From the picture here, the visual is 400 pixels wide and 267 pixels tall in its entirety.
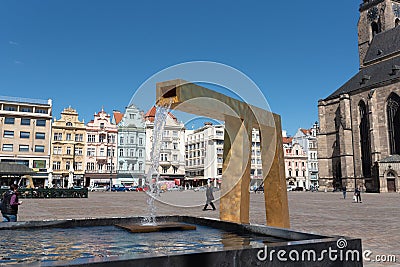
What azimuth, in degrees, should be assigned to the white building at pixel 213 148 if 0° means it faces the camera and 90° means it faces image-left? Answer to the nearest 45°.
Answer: approximately 45°

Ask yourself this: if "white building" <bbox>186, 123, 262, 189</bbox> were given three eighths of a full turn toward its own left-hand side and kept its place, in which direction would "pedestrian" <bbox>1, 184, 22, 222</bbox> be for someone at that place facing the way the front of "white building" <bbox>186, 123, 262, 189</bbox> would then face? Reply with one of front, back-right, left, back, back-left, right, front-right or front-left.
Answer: back-right

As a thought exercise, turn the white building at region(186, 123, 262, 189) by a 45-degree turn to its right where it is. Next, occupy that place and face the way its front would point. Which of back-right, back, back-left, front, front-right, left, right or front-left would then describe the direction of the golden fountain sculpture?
left

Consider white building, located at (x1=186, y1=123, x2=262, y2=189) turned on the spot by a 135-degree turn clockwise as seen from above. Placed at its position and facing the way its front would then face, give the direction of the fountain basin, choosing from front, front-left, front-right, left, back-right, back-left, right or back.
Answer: back
